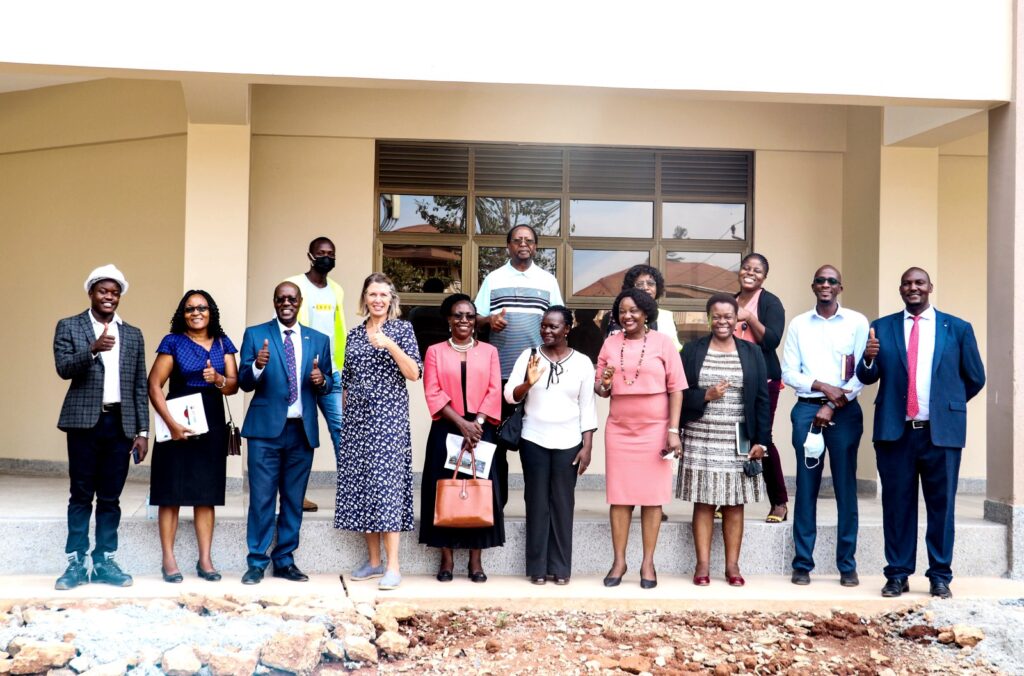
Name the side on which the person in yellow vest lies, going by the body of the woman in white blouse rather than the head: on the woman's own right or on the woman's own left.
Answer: on the woman's own right

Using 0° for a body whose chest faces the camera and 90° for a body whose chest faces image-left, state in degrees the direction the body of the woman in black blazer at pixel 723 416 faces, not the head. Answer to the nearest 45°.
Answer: approximately 0°

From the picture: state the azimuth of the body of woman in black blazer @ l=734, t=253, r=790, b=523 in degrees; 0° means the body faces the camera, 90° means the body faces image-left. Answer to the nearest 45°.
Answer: approximately 45°

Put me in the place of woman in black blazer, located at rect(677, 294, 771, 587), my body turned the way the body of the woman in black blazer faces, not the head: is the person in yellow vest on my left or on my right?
on my right

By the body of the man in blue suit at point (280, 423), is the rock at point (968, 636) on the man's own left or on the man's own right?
on the man's own left

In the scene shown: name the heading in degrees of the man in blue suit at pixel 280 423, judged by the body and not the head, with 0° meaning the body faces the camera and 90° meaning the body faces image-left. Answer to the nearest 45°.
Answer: approximately 0°

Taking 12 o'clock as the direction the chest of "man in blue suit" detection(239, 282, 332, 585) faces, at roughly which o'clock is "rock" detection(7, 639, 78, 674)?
The rock is roughly at 1 o'clock from the man in blue suit.

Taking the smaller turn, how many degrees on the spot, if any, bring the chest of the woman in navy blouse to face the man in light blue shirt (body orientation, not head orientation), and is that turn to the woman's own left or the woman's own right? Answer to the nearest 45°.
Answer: approximately 90° to the woman's own left

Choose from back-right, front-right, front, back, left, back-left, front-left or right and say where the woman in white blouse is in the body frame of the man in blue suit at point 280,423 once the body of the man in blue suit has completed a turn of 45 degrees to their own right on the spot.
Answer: back-left

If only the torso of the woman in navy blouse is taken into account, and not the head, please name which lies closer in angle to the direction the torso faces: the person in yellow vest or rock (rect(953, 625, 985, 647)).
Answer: the rock
